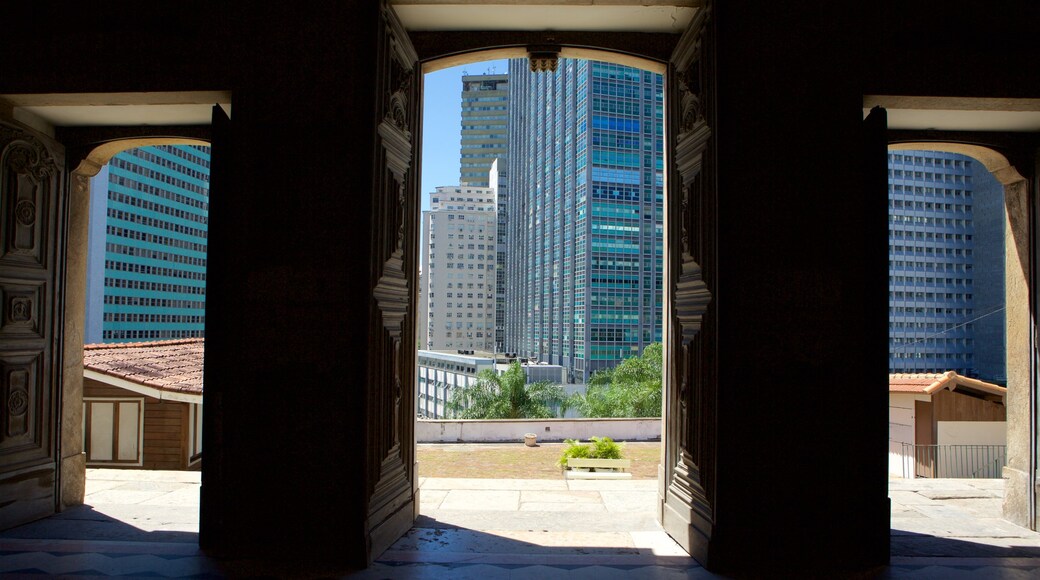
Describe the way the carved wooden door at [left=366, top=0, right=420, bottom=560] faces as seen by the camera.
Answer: facing to the right of the viewer

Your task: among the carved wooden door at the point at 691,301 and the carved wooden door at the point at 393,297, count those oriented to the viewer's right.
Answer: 1

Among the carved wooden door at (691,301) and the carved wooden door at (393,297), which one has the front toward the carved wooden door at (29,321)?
the carved wooden door at (691,301)

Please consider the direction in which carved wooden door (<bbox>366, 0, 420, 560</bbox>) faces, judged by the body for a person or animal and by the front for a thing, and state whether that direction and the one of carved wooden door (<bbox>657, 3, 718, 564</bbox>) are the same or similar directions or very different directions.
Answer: very different directions

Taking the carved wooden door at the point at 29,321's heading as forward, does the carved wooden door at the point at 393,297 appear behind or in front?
in front

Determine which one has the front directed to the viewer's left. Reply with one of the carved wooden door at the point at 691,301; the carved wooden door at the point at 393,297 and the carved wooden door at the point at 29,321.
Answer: the carved wooden door at the point at 691,301

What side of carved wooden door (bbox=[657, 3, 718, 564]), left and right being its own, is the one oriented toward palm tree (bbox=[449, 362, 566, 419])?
right

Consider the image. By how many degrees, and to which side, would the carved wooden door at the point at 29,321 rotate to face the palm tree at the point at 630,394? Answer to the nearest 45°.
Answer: approximately 90° to its left

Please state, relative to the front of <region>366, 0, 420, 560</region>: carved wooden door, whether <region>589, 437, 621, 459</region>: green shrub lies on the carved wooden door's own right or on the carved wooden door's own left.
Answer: on the carved wooden door's own left

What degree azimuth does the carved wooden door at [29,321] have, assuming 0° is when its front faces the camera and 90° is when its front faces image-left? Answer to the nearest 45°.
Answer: approximately 315°

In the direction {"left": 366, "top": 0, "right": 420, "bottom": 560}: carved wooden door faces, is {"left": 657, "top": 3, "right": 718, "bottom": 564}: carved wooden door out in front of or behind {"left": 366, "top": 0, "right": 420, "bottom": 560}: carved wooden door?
in front

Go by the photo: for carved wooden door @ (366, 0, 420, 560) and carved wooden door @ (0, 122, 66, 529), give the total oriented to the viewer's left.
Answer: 0

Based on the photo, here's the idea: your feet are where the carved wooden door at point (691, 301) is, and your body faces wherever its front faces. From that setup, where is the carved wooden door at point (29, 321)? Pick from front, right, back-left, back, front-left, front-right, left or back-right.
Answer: front

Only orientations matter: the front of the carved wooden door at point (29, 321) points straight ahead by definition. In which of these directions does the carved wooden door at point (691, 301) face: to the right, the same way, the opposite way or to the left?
the opposite way

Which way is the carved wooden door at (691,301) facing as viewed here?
to the viewer's left
